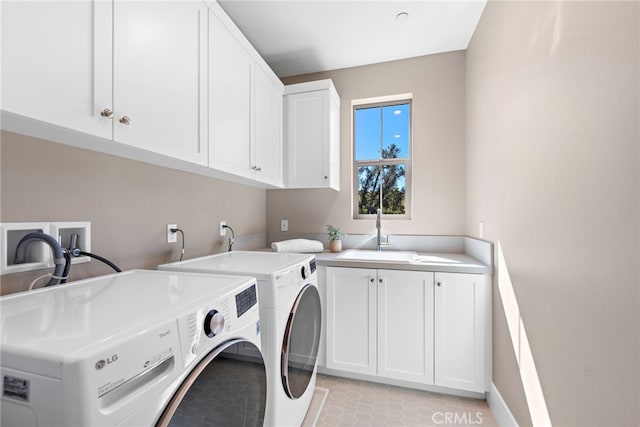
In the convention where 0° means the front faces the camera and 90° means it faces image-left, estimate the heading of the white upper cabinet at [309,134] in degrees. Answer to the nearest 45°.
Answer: approximately 0°

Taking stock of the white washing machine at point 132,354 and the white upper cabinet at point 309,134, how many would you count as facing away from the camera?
0

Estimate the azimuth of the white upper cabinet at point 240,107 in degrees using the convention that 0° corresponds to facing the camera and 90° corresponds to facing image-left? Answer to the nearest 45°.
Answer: approximately 315°

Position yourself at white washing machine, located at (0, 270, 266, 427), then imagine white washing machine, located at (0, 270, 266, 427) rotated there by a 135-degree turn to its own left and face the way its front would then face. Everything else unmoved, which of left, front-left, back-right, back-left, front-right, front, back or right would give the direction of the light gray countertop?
right

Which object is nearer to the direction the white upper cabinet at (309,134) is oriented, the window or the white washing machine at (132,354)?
the white washing machine

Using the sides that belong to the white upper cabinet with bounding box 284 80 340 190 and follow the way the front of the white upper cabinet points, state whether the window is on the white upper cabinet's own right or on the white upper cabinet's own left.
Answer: on the white upper cabinet's own left

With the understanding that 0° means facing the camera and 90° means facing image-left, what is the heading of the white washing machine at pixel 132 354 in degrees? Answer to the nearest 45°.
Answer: approximately 315°

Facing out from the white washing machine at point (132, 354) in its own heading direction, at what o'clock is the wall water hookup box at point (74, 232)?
The wall water hookup box is roughly at 7 o'clock from the white washing machine.

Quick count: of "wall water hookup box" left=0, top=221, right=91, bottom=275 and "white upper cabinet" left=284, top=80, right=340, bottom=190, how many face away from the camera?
0

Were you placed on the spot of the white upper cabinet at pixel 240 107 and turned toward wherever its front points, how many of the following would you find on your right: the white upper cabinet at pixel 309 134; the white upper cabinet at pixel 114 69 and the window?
1

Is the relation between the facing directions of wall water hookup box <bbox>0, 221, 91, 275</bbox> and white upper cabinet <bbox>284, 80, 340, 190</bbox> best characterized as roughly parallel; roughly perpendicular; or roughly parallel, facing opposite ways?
roughly perpendicular

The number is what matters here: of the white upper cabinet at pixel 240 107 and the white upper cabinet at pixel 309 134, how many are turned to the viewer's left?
0
